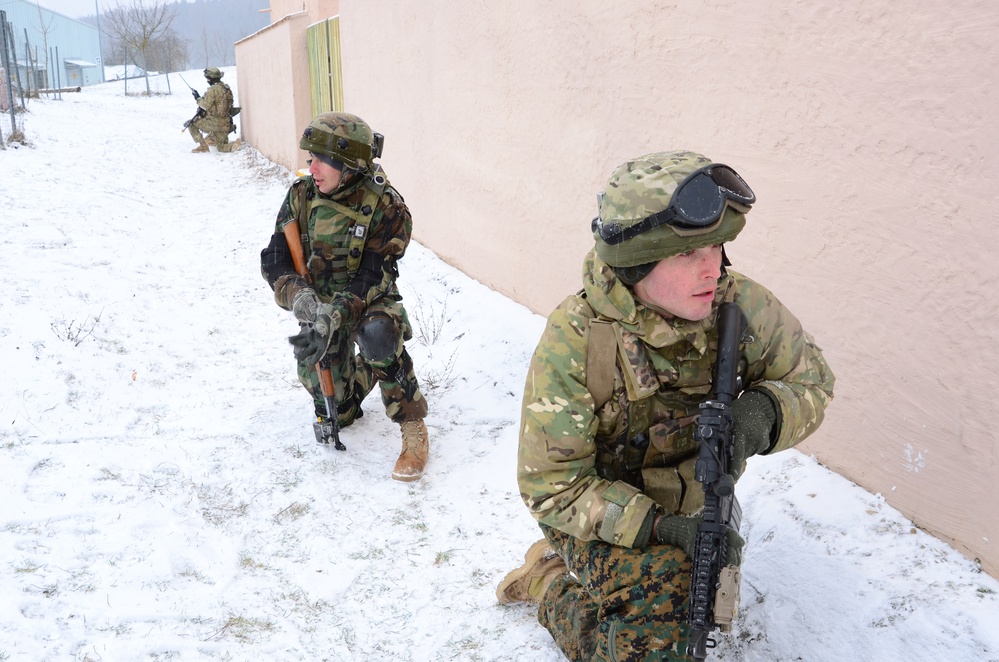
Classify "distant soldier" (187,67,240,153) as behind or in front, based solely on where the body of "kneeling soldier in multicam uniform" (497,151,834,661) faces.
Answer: behind

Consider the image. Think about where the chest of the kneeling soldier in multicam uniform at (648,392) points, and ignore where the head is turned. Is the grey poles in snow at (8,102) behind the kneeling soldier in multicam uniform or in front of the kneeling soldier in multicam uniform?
behind

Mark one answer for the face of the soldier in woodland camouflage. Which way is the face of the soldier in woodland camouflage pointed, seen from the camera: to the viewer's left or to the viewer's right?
to the viewer's left
